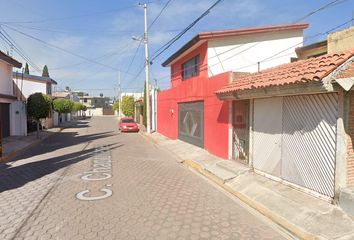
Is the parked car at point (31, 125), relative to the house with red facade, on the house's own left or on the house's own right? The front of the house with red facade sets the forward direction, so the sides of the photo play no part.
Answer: on the house's own right

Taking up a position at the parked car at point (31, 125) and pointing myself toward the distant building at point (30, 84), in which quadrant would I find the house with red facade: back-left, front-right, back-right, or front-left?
back-right

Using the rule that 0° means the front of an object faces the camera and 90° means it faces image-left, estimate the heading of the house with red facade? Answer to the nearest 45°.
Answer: approximately 45°
